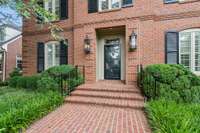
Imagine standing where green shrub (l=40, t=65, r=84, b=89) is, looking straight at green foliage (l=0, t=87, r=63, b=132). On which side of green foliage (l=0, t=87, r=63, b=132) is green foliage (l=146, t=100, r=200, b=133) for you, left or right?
left

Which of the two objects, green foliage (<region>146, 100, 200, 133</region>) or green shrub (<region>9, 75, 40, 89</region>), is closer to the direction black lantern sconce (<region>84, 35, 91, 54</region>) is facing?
the green foliage

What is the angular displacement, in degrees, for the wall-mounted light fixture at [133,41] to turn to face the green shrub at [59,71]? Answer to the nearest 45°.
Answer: approximately 90° to its right

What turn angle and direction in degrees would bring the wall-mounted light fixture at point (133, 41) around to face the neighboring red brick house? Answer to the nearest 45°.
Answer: approximately 135° to its right

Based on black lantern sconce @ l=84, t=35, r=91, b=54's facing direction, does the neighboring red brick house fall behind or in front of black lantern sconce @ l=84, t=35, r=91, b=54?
behind

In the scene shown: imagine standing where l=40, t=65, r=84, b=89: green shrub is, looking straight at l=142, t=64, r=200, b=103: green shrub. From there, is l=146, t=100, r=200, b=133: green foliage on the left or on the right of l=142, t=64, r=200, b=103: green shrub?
right

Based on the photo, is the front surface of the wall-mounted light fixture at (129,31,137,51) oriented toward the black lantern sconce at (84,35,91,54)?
no

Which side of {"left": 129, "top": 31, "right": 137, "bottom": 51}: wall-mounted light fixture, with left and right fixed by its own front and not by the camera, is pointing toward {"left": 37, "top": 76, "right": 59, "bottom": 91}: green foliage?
right

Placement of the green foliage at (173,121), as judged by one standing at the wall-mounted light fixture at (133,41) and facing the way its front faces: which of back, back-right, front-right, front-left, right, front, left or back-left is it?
front

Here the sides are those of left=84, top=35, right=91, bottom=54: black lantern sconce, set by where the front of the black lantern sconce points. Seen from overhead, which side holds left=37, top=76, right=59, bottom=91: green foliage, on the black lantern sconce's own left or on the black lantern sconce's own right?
on the black lantern sconce's own right

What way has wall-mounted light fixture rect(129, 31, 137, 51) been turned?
toward the camera

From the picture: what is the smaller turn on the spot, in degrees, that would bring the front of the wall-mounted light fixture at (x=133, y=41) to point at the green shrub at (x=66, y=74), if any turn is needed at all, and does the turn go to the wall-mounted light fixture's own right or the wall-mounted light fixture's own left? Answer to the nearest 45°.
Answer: approximately 90° to the wall-mounted light fixture's own right

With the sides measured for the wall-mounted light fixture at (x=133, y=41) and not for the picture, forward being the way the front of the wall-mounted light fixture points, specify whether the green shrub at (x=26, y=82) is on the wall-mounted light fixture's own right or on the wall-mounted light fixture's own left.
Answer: on the wall-mounted light fixture's own right

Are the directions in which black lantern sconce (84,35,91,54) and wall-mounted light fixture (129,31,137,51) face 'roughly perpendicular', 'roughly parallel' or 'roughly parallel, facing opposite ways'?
roughly parallel

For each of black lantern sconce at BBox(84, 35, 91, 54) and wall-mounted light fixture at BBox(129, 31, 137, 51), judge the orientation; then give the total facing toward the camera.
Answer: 2

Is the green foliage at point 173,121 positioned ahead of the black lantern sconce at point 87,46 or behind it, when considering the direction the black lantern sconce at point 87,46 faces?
ahead

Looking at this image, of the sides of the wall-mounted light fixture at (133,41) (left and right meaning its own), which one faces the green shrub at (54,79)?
right
